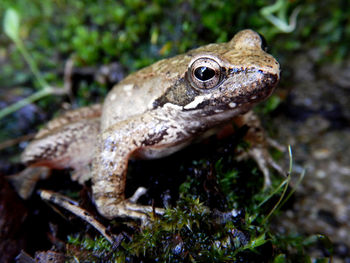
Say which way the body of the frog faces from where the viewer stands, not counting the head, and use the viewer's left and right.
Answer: facing the viewer and to the right of the viewer

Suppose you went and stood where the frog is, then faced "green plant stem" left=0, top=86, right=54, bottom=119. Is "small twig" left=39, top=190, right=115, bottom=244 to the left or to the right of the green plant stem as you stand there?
left

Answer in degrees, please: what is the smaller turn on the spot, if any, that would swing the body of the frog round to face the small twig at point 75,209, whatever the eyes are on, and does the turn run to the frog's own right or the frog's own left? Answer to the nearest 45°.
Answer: approximately 135° to the frog's own right

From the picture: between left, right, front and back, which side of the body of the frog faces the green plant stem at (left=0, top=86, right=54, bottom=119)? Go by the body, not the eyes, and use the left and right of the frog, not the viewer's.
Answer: back
